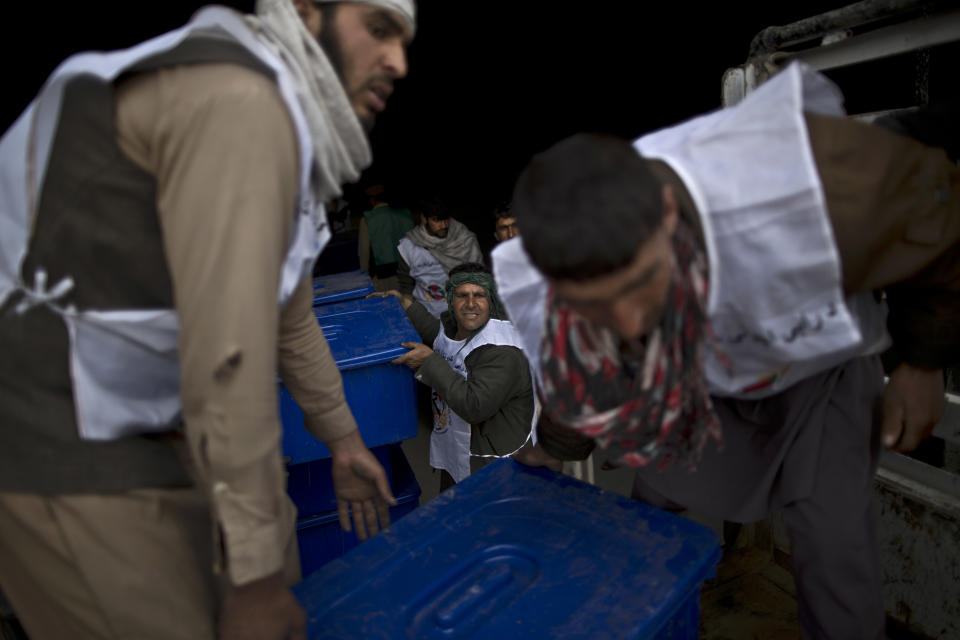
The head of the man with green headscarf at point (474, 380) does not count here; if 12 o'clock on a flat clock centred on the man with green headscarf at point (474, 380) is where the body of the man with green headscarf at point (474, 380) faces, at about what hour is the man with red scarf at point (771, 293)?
the man with red scarf at point (771, 293) is roughly at 10 o'clock from the man with green headscarf at point (474, 380).

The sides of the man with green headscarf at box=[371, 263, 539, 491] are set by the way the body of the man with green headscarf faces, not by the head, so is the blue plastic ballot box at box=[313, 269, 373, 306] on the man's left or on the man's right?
on the man's right

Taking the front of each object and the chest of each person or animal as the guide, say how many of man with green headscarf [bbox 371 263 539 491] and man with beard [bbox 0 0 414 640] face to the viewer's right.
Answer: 1

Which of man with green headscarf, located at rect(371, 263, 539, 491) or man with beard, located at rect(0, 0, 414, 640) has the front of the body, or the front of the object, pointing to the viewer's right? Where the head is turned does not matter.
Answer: man with beard, located at rect(0, 0, 414, 640)

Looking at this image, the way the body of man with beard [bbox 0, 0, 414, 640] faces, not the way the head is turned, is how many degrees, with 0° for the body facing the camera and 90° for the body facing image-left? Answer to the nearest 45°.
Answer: approximately 270°

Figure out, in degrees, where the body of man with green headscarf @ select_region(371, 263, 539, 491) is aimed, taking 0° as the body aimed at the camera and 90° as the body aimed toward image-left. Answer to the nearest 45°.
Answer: approximately 45°

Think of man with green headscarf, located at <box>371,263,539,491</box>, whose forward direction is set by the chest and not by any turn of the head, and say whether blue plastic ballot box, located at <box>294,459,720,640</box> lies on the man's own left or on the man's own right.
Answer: on the man's own left
